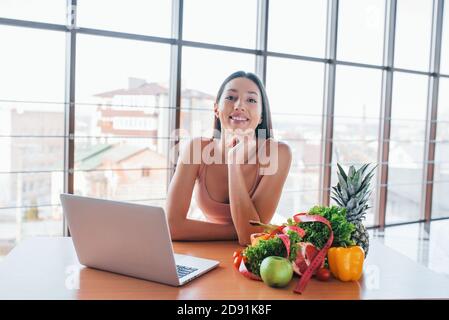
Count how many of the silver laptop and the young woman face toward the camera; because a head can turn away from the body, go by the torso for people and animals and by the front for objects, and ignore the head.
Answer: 1

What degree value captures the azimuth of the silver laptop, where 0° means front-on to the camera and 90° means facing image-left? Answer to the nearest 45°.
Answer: approximately 225°

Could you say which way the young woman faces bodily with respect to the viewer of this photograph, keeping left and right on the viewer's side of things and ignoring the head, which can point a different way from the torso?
facing the viewer

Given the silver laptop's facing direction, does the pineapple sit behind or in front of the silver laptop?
in front

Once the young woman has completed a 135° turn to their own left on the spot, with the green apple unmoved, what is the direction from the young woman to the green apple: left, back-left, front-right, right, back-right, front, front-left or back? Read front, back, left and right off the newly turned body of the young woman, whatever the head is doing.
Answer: back-right

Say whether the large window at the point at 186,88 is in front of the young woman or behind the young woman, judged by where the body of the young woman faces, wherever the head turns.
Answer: behind
